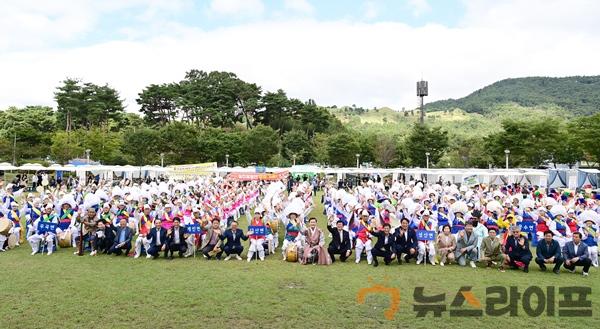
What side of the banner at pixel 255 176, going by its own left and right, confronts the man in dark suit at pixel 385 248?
front

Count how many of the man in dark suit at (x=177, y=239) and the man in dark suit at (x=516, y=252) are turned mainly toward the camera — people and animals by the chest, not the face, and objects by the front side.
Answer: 2

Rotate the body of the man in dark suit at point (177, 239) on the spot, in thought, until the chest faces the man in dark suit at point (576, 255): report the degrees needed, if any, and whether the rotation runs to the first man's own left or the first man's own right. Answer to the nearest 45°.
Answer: approximately 45° to the first man's own left

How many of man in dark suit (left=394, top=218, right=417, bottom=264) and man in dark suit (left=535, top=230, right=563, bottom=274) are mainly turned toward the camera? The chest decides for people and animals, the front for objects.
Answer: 2

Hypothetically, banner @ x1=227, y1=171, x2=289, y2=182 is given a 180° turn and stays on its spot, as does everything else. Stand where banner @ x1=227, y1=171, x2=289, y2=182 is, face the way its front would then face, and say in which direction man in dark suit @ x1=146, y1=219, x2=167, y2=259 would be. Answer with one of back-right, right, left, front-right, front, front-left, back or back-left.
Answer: back

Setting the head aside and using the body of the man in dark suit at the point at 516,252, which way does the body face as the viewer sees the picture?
toward the camera

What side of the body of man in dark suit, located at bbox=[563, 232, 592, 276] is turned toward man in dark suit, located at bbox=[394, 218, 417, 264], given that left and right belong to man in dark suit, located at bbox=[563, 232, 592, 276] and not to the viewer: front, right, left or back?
right

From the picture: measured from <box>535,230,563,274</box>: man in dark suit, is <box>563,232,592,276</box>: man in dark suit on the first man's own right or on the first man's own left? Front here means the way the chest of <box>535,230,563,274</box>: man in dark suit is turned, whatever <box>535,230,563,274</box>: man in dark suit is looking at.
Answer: on the first man's own left

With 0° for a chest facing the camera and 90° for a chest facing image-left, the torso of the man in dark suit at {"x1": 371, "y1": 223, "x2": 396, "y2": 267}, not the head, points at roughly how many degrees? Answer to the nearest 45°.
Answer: approximately 0°

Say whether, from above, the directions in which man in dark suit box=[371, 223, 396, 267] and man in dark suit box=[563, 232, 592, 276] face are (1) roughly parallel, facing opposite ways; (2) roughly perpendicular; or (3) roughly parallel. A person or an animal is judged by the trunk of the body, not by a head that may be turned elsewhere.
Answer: roughly parallel

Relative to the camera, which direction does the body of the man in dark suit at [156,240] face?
toward the camera

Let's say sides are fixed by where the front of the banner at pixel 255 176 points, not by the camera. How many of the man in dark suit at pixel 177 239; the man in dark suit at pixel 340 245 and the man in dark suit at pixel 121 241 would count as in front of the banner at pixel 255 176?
3

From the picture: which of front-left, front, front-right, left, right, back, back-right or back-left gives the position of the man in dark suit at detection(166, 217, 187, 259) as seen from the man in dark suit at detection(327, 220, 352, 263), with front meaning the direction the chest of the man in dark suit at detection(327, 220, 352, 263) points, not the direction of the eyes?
right

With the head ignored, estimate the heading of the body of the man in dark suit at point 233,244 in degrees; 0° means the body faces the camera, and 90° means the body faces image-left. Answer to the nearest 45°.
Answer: approximately 0°

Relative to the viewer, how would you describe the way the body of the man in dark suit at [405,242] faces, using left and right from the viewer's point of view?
facing the viewer

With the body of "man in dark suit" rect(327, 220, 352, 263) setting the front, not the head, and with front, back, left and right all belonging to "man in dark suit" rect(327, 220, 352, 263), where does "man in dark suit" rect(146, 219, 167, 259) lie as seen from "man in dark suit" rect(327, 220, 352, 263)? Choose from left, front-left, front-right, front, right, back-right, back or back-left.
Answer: right

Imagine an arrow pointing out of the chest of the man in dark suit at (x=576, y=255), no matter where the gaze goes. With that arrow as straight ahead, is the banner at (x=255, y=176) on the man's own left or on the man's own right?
on the man's own right
